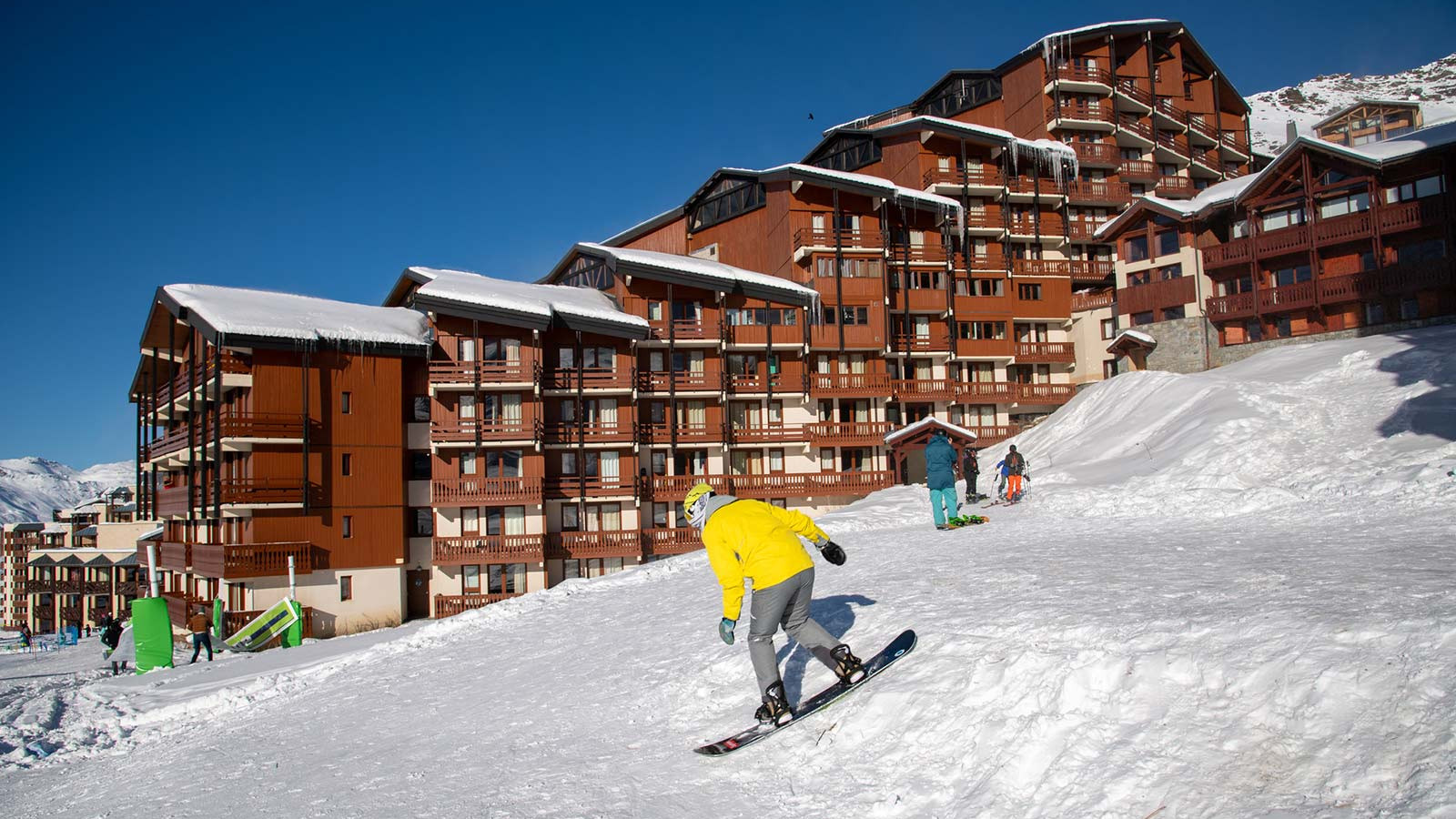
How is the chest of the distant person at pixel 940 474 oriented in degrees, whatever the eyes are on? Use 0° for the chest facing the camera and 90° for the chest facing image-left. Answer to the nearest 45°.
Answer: approximately 180°

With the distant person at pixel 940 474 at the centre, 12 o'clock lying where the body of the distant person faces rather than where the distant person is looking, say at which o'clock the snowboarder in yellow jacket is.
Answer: The snowboarder in yellow jacket is roughly at 6 o'clock from the distant person.

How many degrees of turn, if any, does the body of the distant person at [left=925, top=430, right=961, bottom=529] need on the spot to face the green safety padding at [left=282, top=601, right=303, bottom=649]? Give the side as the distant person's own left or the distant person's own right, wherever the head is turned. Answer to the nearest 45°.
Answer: approximately 90° to the distant person's own left

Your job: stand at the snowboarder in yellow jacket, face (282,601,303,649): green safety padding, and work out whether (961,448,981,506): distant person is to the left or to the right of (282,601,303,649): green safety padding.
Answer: right
